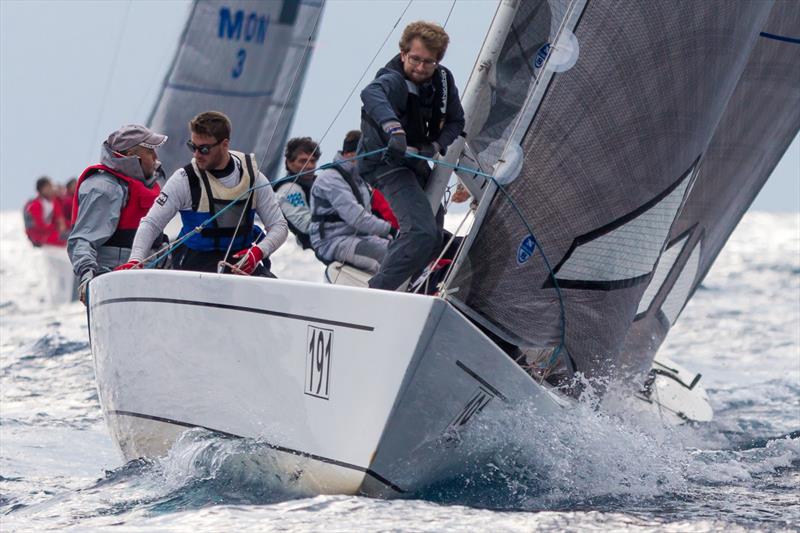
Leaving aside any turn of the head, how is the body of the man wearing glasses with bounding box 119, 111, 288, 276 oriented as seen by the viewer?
toward the camera

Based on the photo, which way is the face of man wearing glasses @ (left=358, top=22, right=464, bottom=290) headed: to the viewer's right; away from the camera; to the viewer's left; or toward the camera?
toward the camera

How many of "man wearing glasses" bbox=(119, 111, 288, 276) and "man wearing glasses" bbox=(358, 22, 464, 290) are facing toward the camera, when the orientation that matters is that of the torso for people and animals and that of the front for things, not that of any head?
2

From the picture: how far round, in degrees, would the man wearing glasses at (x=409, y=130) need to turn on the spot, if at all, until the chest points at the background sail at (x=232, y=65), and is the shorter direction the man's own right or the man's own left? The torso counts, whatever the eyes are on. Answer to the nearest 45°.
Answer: approximately 180°

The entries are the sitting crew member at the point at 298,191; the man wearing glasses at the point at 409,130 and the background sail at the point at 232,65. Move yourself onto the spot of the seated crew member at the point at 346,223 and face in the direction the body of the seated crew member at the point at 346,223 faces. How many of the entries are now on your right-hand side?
1

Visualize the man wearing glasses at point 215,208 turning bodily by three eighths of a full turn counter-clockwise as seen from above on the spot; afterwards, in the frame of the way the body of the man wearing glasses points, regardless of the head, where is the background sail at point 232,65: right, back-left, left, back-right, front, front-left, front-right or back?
front-left

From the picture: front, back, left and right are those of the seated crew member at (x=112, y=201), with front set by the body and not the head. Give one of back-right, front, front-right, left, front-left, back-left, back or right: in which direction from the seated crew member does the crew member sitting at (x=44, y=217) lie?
left
